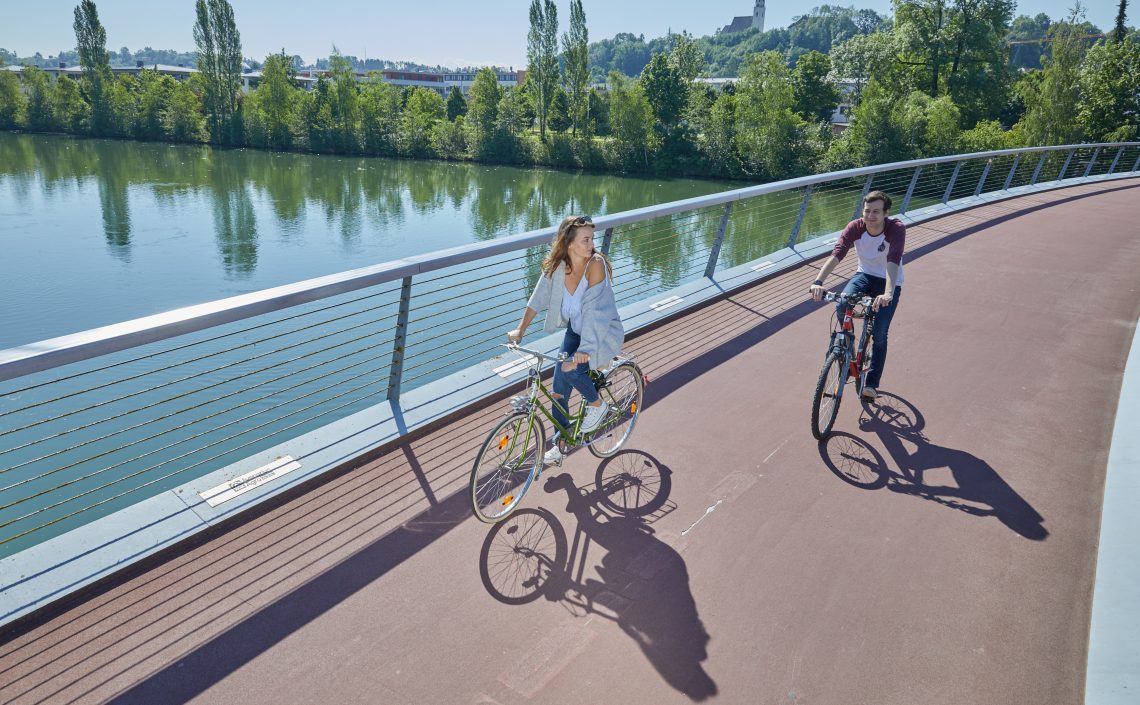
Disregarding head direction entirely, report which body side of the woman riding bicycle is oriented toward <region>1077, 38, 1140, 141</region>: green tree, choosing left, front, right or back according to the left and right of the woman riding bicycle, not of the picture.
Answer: back

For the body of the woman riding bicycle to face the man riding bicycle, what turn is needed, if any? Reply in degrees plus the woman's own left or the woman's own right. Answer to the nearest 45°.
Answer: approximately 180°

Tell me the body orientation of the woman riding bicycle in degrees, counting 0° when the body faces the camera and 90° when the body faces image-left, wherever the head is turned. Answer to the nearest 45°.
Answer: approximately 45°

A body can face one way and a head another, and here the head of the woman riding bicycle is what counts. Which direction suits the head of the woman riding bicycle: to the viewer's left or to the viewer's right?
to the viewer's right

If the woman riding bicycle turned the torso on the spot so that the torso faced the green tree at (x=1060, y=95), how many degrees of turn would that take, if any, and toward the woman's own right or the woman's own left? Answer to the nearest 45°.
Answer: approximately 180°

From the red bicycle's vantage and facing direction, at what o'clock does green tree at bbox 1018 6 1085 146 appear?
The green tree is roughly at 5 o'clock from the red bicycle.

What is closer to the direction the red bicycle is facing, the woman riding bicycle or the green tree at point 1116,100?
the woman riding bicycle

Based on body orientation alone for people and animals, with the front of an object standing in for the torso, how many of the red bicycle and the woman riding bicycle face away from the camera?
0

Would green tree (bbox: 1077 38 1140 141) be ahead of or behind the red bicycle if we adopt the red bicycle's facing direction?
behind

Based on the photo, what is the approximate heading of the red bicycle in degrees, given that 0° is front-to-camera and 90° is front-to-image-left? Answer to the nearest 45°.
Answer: approximately 45°
